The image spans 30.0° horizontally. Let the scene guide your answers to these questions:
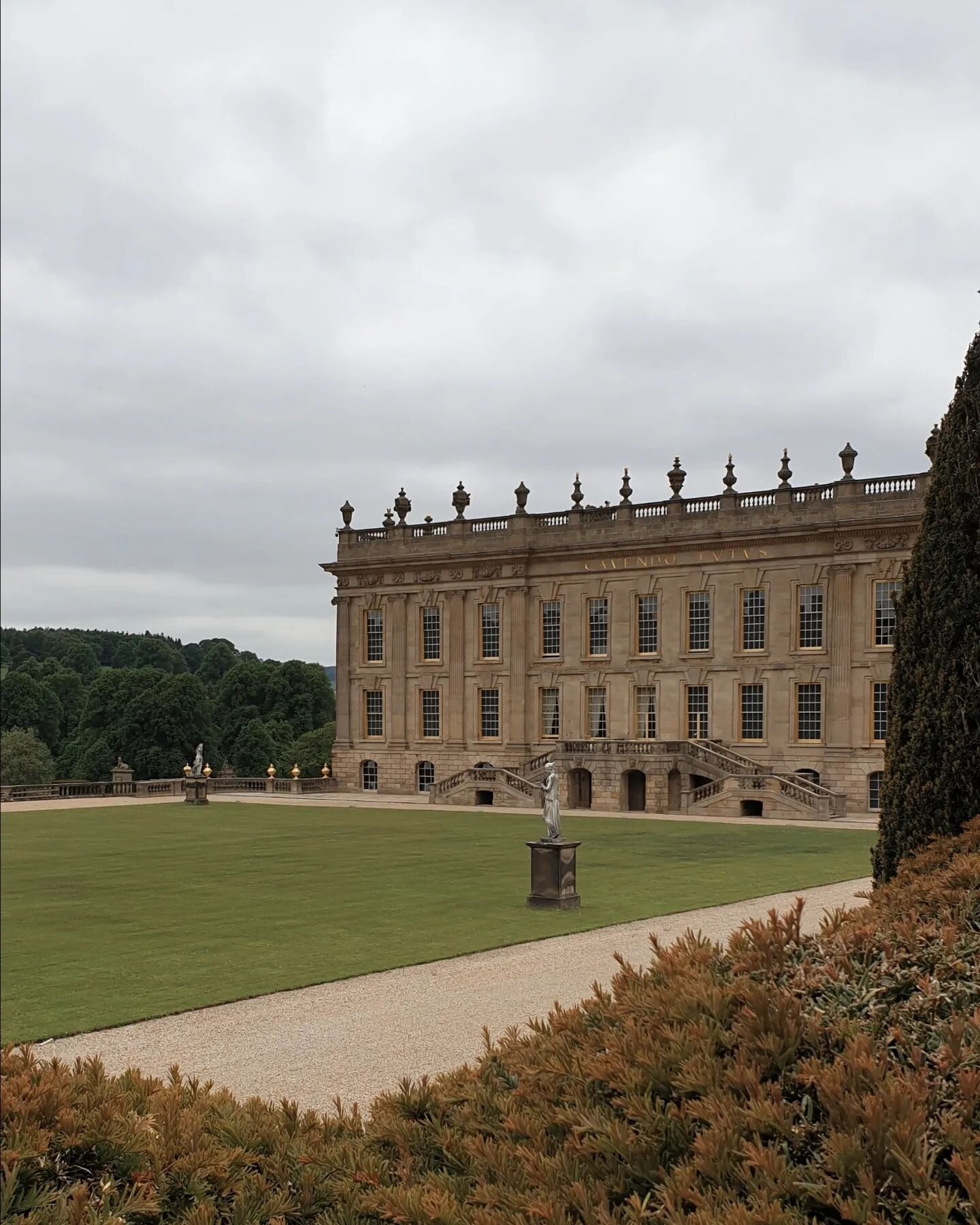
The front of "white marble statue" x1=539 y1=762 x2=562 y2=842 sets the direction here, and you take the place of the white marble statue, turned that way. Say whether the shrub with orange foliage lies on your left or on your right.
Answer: on your left

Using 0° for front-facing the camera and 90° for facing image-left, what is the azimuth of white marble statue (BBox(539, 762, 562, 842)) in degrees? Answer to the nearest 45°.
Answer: approximately 90°
